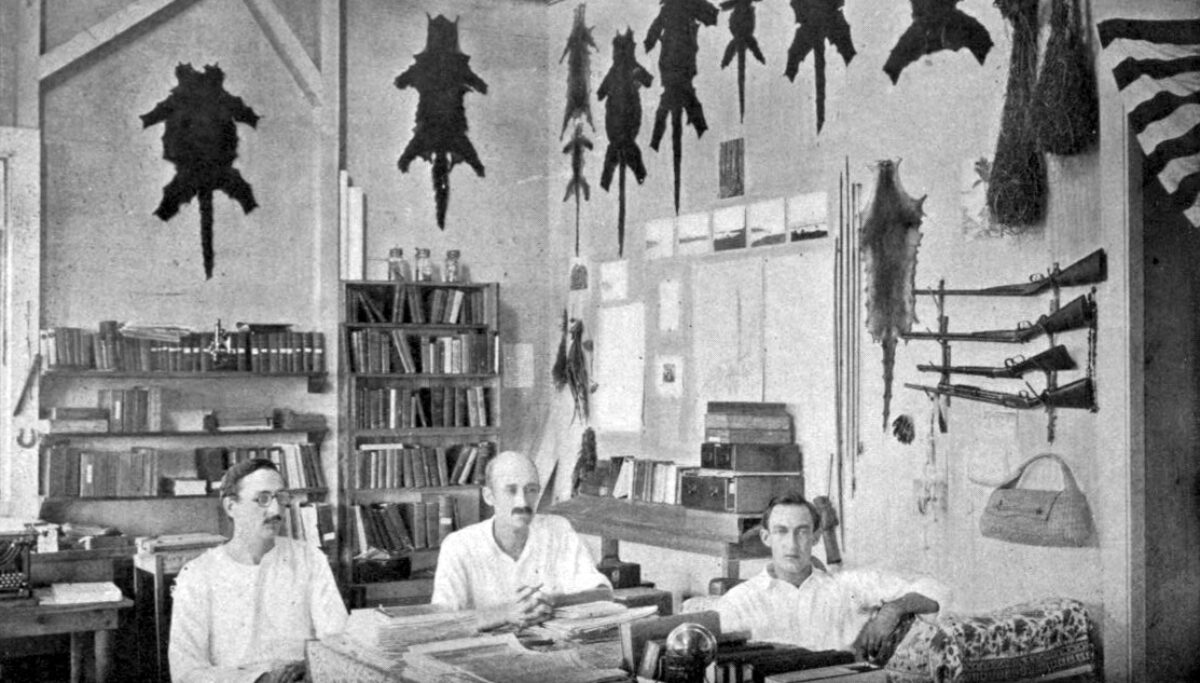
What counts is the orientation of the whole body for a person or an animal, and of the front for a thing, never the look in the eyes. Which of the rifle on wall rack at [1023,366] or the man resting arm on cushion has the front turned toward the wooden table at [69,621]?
the rifle on wall rack

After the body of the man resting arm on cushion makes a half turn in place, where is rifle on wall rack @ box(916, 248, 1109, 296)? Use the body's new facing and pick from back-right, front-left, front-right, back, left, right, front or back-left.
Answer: front-right

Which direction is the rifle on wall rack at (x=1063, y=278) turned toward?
to the viewer's left

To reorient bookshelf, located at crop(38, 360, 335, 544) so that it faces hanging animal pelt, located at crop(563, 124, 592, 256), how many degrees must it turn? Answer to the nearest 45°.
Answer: approximately 90° to its left

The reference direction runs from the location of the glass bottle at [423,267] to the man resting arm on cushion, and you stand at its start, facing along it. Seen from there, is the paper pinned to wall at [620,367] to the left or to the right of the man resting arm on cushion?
left

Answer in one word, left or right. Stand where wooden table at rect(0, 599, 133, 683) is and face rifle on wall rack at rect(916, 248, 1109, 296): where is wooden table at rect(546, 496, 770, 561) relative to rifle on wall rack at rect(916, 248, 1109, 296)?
left

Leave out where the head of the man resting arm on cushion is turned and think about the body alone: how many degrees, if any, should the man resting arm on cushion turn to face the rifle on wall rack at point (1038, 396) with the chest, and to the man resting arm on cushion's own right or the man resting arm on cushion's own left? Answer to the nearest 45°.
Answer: approximately 135° to the man resting arm on cushion's own left

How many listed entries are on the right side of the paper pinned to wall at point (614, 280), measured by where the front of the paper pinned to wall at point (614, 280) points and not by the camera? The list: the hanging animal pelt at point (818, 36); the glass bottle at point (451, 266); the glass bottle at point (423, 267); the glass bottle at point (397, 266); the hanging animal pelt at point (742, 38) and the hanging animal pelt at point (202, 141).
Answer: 4

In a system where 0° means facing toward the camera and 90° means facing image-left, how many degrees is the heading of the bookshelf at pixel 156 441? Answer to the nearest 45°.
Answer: approximately 0°

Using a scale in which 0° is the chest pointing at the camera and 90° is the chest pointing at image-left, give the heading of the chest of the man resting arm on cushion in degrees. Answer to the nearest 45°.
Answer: approximately 0°

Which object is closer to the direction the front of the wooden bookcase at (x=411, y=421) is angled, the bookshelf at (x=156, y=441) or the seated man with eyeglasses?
the seated man with eyeglasses
